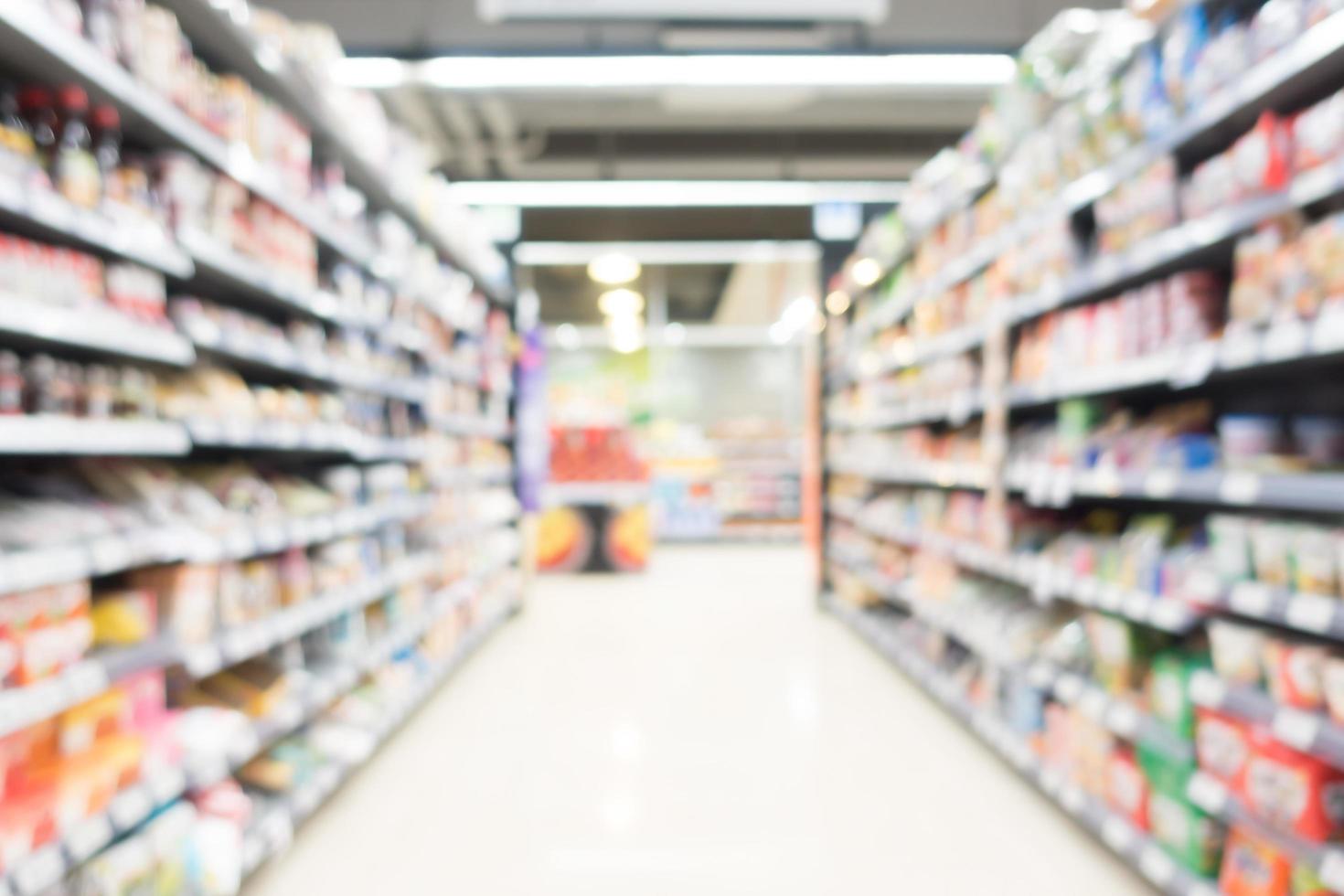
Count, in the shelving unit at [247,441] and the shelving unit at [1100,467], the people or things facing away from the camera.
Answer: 0

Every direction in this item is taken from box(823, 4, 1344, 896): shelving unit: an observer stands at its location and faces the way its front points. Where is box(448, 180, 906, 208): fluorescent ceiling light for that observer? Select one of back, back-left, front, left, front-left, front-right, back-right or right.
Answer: right

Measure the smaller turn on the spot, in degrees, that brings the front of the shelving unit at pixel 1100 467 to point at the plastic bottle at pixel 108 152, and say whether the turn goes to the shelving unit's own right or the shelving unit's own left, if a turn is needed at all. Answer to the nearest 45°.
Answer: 0° — it already faces it

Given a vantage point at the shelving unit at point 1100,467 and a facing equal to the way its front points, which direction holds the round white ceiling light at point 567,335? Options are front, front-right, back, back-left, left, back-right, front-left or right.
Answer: right

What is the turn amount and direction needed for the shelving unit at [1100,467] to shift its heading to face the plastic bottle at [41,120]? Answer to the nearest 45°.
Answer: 0° — it already faces it

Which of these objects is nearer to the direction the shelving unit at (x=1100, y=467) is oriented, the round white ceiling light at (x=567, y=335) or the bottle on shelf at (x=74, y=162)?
the bottle on shelf

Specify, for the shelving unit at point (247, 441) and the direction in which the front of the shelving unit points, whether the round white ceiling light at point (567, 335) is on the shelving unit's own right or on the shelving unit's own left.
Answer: on the shelving unit's own left

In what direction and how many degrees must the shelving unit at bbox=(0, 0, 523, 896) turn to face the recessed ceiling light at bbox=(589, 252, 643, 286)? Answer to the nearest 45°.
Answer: approximately 90° to its left

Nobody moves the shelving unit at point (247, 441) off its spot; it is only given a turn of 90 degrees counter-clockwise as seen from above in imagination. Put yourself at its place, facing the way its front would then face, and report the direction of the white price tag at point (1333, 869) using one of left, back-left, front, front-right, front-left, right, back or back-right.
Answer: right

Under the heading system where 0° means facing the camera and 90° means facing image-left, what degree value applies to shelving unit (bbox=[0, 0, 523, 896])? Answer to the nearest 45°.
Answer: approximately 315°

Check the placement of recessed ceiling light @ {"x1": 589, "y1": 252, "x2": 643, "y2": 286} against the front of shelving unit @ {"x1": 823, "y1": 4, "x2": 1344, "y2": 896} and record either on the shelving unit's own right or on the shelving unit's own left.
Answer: on the shelving unit's own right

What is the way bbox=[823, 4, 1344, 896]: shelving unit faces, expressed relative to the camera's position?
facing the viewer and to the left of the viewer

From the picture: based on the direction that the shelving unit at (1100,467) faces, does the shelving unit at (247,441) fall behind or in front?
in front
